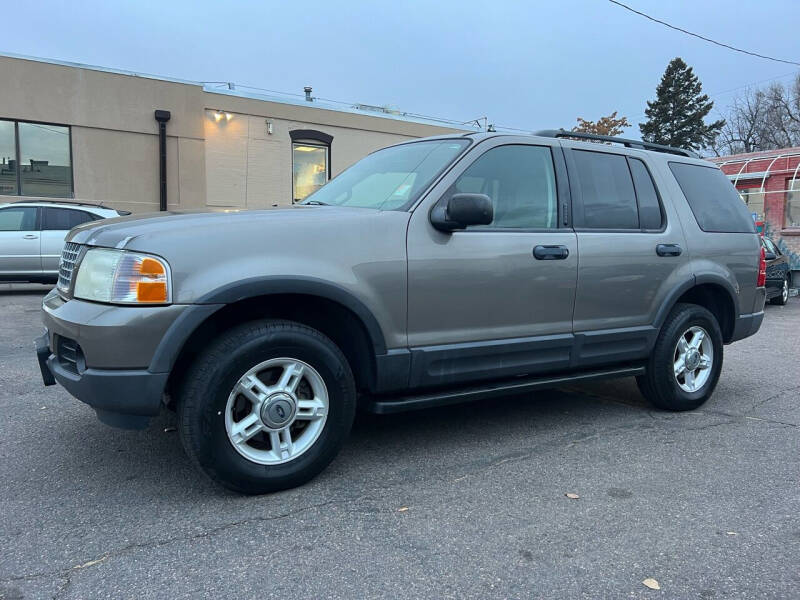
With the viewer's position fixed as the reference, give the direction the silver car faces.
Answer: facing to the left of the viewer

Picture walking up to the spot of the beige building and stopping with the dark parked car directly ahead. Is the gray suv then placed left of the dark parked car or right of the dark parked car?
right

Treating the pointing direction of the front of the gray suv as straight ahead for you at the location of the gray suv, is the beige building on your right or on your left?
on your right

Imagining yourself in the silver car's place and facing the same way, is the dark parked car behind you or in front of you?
behind

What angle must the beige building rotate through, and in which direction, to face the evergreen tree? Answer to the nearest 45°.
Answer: approximately 90° to its left

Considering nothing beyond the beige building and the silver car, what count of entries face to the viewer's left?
1

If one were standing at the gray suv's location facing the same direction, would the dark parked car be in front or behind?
behind

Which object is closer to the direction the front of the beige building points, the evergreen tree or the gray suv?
the gray suv

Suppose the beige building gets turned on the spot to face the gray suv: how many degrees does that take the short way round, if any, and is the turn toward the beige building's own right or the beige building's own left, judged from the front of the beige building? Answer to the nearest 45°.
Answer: approximately 45° to the beige building's own right

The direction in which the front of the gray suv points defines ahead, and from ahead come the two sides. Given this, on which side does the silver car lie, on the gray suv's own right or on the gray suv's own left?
on the gray suv's own right

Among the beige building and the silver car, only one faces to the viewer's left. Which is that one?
the silver car

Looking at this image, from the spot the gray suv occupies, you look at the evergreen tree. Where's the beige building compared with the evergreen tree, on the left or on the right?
left
